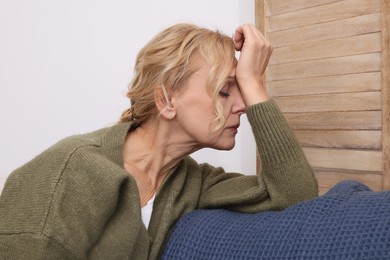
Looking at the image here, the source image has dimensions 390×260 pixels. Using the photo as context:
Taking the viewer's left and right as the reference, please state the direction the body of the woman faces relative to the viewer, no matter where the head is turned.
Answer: facing the viewer and to the right of the viewer

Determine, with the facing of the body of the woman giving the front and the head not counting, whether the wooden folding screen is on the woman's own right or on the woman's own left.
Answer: on the woman's own left

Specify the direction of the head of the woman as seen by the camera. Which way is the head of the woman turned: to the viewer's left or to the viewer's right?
to the viewer's right
